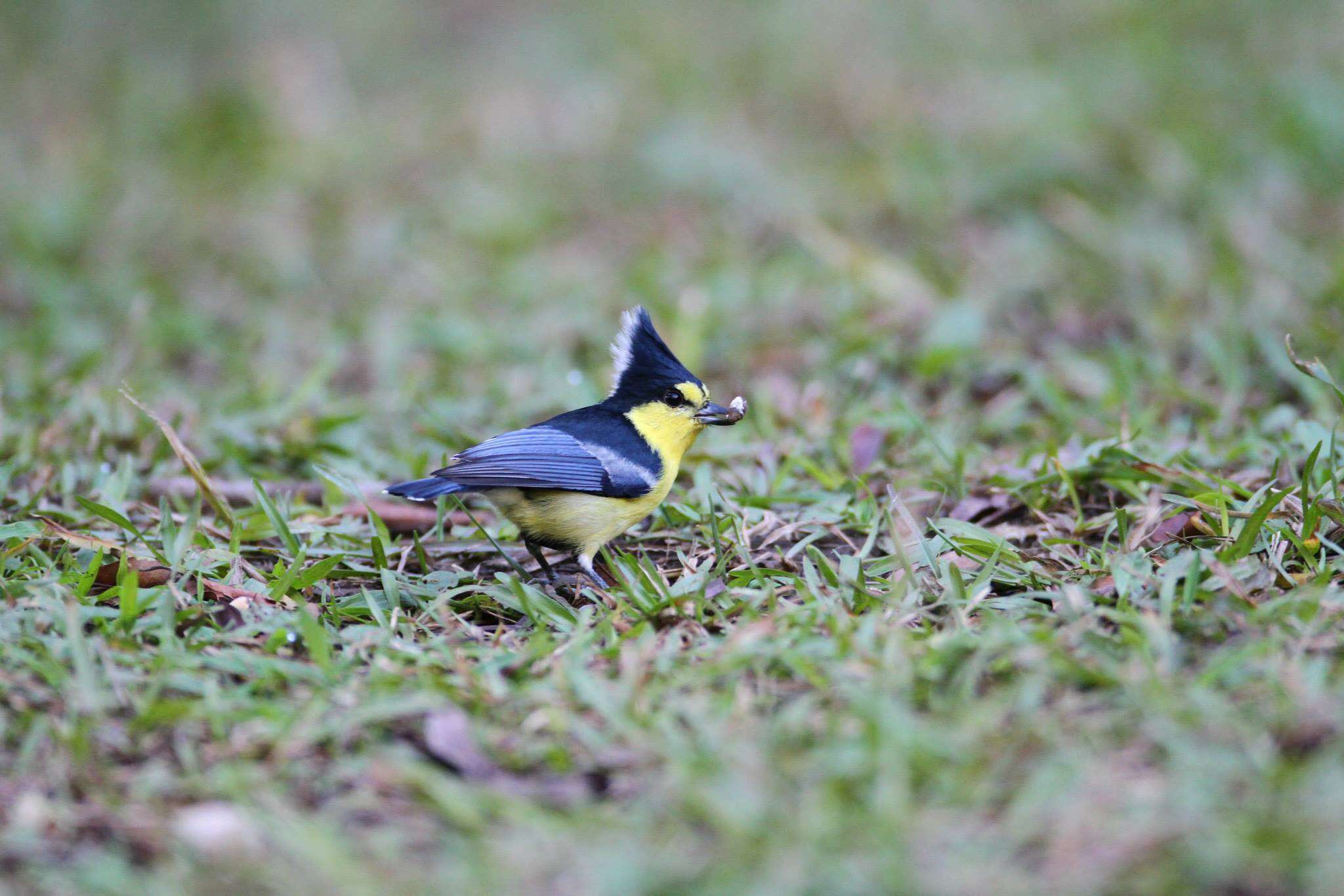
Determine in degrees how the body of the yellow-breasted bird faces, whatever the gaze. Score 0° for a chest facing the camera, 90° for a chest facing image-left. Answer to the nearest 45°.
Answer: approximately 270°

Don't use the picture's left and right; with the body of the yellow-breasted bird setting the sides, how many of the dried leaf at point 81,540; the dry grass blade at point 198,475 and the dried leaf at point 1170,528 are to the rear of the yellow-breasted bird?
2

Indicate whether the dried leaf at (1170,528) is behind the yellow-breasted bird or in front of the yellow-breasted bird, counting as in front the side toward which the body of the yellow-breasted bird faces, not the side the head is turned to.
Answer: in front

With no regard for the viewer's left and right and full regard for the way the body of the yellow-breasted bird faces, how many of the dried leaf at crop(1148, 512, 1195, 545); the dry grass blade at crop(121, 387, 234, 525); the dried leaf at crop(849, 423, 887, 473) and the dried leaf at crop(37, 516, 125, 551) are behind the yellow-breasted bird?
2

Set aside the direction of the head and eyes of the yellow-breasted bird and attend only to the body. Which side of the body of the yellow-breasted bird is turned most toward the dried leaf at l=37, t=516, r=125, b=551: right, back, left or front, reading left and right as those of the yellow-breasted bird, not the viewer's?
back

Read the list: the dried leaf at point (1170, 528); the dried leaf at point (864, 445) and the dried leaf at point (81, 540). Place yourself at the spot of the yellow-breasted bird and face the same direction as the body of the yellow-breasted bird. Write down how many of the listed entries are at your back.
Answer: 1

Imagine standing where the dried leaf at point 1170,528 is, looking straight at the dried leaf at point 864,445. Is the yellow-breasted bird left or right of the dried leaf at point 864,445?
left

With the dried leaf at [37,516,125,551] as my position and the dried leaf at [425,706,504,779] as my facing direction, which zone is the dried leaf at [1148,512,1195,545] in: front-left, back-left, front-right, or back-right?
front-left

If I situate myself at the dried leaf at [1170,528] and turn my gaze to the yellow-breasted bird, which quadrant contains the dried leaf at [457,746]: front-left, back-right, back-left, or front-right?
front-left

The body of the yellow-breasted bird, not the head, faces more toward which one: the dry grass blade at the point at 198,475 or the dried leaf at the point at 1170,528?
the dried leaf

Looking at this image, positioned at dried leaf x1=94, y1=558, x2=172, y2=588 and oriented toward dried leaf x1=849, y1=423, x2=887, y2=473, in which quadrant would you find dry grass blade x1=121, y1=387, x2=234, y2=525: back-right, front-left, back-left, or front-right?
front-left
